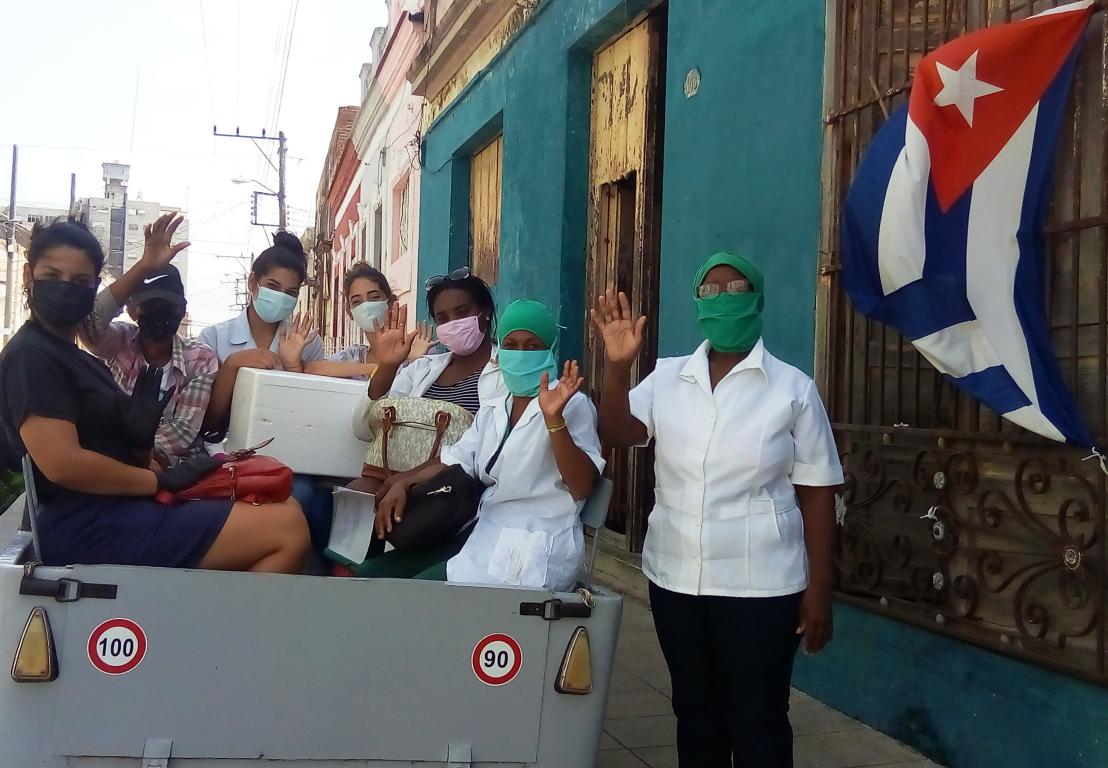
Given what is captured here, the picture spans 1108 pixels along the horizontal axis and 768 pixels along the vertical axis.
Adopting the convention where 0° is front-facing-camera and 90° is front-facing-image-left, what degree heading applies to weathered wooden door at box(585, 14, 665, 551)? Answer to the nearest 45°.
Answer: approximately 45°

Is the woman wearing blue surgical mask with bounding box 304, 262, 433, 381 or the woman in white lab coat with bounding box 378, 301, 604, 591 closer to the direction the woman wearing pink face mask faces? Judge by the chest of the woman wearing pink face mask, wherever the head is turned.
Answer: the woman in white lab coat
